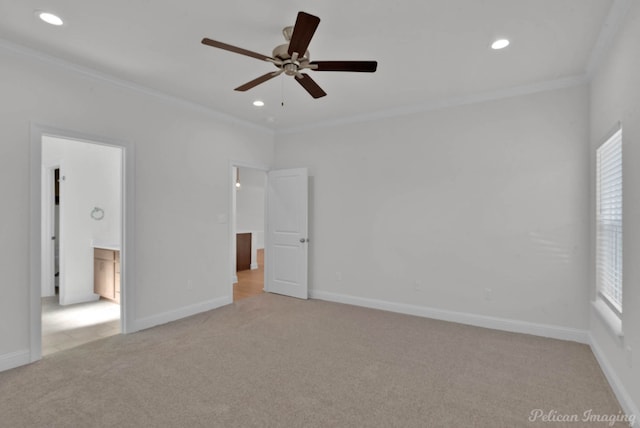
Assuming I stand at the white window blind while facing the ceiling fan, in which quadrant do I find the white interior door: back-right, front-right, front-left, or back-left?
front-right

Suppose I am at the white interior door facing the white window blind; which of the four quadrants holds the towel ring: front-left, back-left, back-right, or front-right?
back-right

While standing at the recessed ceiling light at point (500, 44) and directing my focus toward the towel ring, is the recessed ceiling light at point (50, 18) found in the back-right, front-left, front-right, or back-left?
front-left

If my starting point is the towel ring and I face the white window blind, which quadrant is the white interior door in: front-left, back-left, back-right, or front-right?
front-left

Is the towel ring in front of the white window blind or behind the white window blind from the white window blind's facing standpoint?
in front

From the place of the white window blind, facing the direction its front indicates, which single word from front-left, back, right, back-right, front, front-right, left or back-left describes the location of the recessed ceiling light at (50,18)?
front-left

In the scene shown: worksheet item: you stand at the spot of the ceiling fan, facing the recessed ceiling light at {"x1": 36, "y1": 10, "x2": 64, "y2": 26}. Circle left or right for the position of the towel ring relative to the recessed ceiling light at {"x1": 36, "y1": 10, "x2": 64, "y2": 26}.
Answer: right

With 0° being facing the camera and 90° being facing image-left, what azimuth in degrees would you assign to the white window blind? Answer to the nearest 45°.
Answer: approximately 90°

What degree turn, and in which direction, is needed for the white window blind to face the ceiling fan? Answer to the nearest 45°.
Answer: approximately 45° to its left

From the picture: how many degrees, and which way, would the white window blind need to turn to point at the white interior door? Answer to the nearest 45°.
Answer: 0° — it already faces it

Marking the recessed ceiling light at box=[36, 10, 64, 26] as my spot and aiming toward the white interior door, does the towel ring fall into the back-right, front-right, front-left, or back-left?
front-left
